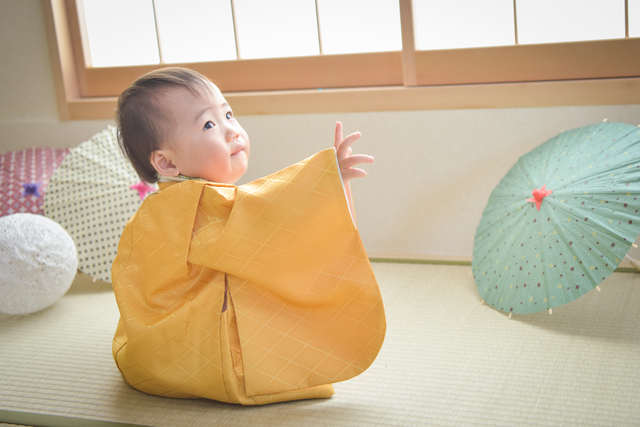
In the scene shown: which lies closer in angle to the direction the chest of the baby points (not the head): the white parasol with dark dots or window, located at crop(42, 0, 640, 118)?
the window

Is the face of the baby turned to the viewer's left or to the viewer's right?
to the viewer's right

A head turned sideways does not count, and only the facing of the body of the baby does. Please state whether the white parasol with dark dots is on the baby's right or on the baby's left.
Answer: on the baby's left

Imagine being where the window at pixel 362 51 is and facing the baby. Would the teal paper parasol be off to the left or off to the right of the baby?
left

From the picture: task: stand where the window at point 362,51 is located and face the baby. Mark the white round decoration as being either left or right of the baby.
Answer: right
